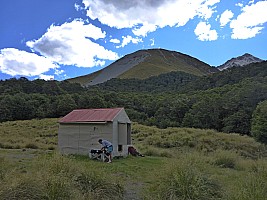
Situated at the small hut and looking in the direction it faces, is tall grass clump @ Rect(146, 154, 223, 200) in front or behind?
in front

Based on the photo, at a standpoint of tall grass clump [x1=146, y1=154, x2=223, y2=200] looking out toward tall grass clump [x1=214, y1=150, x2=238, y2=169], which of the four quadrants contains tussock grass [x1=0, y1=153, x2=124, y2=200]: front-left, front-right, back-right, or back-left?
back-left

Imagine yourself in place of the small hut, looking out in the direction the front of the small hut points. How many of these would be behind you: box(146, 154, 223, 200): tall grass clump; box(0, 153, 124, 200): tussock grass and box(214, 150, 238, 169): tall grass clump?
0

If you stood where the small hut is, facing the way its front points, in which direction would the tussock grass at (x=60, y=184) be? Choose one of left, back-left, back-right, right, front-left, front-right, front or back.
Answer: front-right

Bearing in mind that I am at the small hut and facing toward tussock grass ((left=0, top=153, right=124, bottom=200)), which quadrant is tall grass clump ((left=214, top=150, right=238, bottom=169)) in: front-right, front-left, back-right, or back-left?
front-left

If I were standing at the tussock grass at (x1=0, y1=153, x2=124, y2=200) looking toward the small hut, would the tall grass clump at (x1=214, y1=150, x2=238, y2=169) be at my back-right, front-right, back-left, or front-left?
front-right

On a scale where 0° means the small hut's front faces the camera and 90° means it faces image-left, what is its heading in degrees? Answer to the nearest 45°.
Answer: approximately 315°

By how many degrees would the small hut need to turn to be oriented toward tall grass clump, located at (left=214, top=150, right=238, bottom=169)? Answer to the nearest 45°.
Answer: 0° — it already faces it
